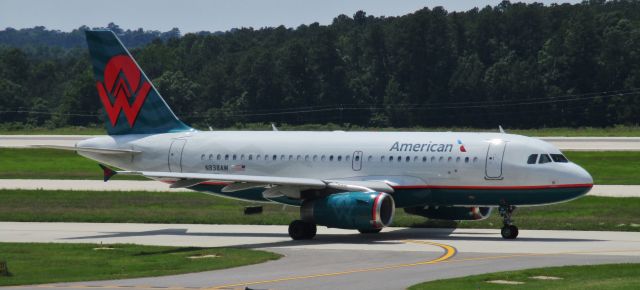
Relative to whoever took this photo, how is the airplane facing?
facing the viewer and to the right of the viewer
